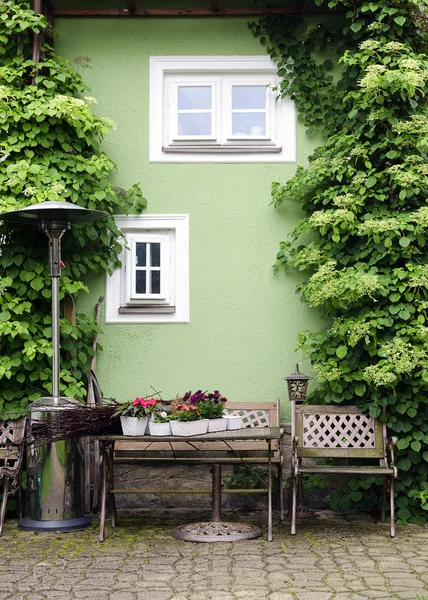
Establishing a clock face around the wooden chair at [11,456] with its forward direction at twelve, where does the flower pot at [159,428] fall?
The flower pot is roughly at 9 o'clock from the wooden chair.

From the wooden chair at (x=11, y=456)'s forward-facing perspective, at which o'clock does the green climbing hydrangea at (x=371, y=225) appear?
The green climbing hydrangea is roughly at 8 o'clock from the wooden chair.

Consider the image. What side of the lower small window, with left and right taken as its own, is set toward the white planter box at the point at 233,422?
front

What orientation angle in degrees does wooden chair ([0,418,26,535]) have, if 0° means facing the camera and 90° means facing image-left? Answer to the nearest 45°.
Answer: approximately 45°

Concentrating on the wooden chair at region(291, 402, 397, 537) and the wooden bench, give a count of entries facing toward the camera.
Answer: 2

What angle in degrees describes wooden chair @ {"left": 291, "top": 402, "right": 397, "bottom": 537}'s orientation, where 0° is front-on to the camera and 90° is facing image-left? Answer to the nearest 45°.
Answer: approximately 0°

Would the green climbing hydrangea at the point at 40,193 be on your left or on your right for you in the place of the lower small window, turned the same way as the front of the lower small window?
on your right

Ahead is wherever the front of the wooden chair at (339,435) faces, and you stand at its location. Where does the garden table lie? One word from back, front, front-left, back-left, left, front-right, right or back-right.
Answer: front-right

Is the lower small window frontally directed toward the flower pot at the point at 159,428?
yes

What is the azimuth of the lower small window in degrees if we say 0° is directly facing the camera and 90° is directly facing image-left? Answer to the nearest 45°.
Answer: approximately 0°

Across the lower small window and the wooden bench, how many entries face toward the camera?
2

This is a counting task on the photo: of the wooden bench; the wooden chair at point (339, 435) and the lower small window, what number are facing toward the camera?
3
